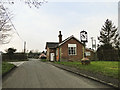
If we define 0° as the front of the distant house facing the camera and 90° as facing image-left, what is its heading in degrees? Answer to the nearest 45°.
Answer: approximately 0°
